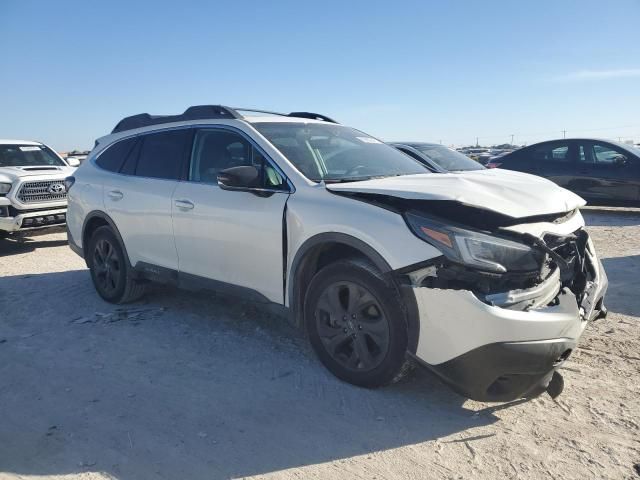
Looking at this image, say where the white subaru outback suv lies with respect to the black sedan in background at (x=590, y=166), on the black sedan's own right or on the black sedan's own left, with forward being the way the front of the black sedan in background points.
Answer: on the black sedan's own right

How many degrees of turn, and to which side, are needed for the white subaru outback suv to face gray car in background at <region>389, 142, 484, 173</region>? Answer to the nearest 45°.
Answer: approximately 135° to its left

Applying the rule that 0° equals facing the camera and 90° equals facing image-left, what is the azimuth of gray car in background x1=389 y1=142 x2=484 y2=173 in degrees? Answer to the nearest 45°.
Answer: approximately 315°

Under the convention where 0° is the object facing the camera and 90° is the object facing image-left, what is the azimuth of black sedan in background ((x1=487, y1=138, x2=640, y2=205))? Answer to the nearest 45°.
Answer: approximately 270°

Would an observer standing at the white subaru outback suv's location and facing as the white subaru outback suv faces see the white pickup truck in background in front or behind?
behind
